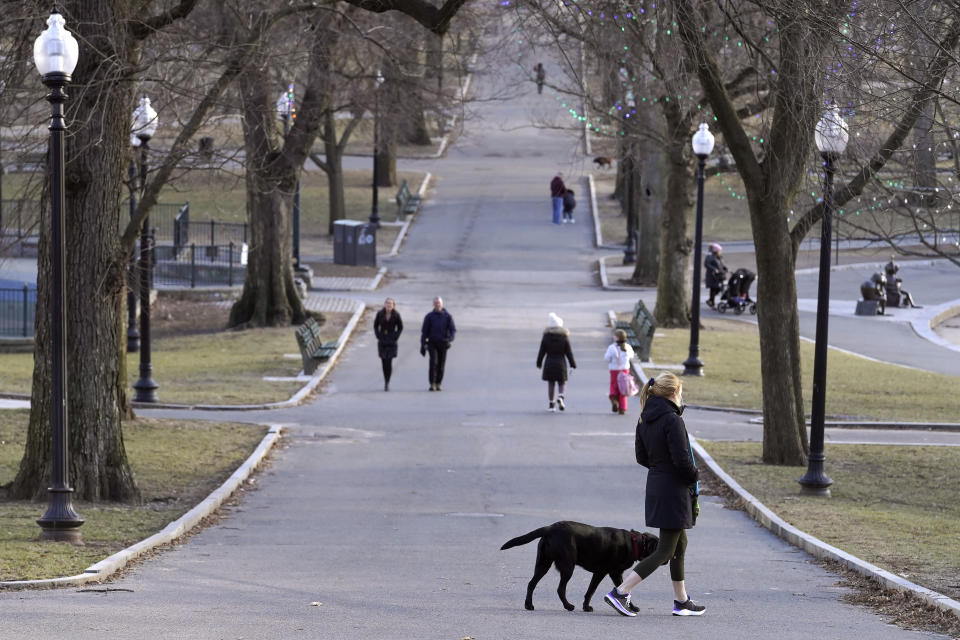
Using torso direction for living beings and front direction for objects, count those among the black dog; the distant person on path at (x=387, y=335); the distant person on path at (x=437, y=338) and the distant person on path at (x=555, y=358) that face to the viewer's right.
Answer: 1

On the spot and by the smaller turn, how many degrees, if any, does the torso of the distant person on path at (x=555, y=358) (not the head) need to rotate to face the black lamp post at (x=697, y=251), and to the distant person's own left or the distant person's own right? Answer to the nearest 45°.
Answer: approximately 45° to the distant person's own right

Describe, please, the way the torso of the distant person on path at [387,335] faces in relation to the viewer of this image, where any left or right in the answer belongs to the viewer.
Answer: facing the viewer

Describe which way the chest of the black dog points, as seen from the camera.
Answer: to the viewer's right

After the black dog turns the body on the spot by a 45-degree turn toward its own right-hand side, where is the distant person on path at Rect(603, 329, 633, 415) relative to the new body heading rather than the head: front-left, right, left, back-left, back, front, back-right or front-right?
back-left

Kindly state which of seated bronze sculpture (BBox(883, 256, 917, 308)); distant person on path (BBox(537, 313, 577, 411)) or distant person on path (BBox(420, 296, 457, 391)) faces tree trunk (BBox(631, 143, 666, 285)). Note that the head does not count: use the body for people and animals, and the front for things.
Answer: distant person on path (BBox(537, 313, 577, 411))

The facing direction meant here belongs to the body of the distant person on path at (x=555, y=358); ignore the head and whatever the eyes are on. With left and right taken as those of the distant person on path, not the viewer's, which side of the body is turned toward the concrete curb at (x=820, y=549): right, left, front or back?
back

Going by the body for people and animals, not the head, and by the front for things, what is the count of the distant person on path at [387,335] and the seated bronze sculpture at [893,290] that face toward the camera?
1

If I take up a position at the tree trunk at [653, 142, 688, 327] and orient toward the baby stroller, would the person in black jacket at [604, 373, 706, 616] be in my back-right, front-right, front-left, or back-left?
back-right

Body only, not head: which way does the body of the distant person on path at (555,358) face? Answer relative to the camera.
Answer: away from the camera

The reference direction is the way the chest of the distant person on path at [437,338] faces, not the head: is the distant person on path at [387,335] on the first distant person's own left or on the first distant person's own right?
on the first distant person's own right

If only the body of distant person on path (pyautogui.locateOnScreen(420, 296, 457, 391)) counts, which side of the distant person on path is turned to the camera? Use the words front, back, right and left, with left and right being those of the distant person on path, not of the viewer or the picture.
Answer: front

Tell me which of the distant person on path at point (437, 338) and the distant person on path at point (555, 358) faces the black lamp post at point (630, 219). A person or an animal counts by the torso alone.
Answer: the distant person on path at point (555, 358)

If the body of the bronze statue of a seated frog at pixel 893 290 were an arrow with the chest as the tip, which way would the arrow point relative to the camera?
to the viewer's right

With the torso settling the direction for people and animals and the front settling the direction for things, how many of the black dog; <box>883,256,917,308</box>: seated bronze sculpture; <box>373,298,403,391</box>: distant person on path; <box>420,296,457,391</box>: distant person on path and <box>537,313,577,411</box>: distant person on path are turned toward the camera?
2

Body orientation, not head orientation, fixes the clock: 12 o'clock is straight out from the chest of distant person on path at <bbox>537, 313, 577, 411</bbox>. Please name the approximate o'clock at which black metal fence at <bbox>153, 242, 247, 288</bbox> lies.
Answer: The black metal fence is roughly at 11 o'clock from the distant person on path.

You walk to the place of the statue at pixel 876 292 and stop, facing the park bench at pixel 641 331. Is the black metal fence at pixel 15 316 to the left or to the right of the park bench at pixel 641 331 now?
right
